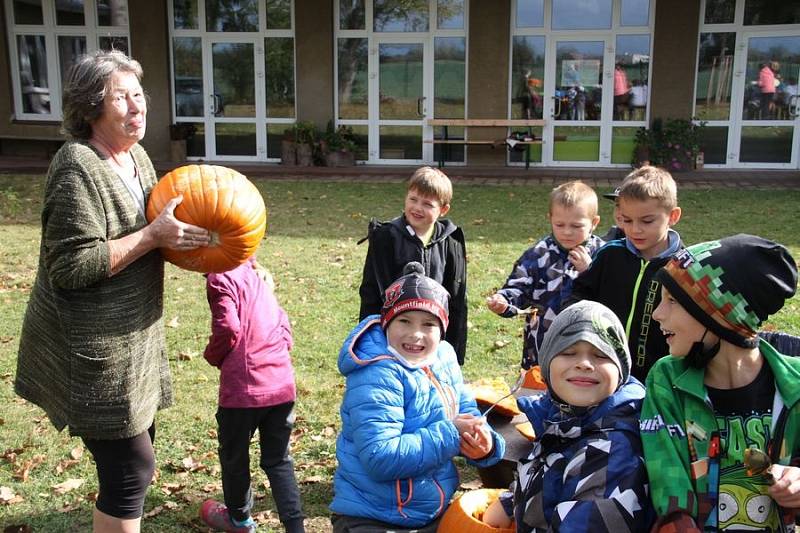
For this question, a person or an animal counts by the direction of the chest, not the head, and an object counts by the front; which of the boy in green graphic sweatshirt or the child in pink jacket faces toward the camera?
the boy in green graphic sweatshirt

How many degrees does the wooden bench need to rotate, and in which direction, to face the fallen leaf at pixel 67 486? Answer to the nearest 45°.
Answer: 0° — it already faces it

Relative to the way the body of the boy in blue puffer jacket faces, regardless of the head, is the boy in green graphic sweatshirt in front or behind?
in front

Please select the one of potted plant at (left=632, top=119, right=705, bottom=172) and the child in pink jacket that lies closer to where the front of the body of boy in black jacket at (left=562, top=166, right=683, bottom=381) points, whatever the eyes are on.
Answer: the child in pink jacket

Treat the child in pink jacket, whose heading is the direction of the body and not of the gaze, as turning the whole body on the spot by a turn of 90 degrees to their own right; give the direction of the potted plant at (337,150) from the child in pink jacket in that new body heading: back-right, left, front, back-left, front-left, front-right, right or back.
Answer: front-left

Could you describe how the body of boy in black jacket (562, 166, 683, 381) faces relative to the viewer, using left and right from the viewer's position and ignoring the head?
facing the viewer and to the left of the viewer

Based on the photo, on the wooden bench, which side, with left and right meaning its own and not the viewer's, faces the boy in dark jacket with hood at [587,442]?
front

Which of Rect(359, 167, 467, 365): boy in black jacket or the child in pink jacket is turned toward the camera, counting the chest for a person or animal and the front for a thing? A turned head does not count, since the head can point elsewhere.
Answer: the boy in black jacket

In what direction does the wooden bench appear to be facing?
toward the camera

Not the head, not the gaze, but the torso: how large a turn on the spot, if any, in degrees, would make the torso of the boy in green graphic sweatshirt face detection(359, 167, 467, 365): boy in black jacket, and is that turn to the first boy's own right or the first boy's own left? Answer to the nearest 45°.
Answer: approximately 135° to the first boy's own right

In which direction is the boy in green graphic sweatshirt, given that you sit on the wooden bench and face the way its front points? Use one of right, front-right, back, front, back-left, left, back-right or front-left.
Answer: front

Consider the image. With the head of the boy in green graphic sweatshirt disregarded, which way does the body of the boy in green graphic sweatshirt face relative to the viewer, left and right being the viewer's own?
facing the viewer

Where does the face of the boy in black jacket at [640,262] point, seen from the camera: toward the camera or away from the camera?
toward the camera

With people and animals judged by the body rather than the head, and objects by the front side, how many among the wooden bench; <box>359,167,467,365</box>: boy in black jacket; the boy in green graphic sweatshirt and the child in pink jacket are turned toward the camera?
3

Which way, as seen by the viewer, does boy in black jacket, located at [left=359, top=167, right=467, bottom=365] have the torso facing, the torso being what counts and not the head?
toward the camera

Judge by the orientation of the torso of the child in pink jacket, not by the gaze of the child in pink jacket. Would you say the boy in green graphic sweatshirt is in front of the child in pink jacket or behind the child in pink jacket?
behind
